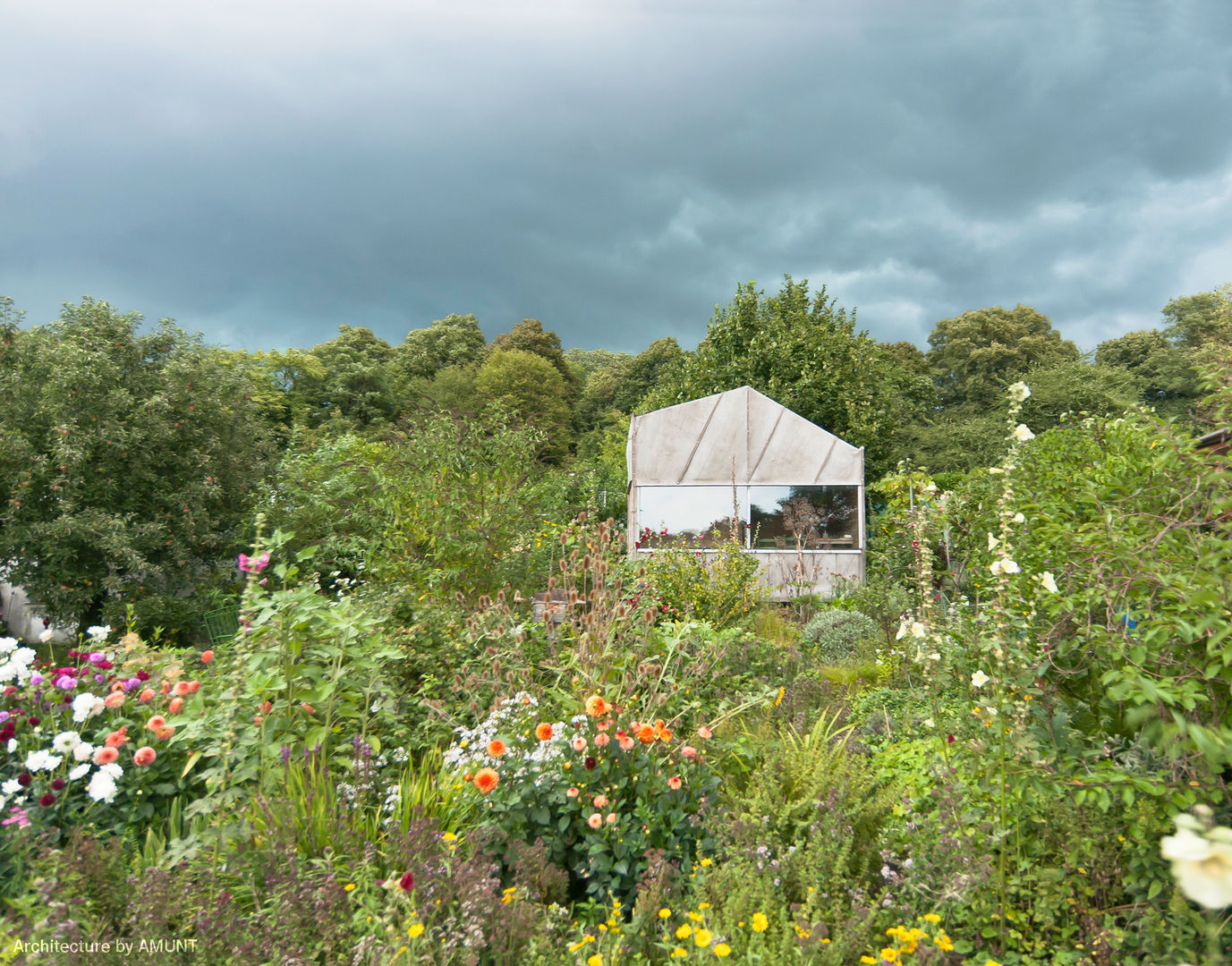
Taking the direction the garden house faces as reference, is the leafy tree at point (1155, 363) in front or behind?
behind

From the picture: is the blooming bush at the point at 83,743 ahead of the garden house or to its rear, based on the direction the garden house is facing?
ahead

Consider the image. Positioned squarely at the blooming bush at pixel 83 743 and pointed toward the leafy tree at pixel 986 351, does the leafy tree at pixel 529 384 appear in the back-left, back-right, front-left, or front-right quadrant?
front-left

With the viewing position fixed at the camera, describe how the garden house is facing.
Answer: facing the viewer

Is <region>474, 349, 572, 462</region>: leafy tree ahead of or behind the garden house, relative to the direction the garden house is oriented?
behind

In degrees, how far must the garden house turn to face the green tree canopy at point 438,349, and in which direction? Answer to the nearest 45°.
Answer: approximately 135° to its right

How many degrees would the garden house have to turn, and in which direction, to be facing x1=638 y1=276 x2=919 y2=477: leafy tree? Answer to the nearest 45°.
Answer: approximately 180°

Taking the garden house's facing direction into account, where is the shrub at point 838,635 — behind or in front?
in front

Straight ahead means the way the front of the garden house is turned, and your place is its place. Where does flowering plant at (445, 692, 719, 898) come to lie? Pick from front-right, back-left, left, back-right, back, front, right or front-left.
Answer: front

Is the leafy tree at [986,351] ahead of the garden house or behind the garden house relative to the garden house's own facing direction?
behind
